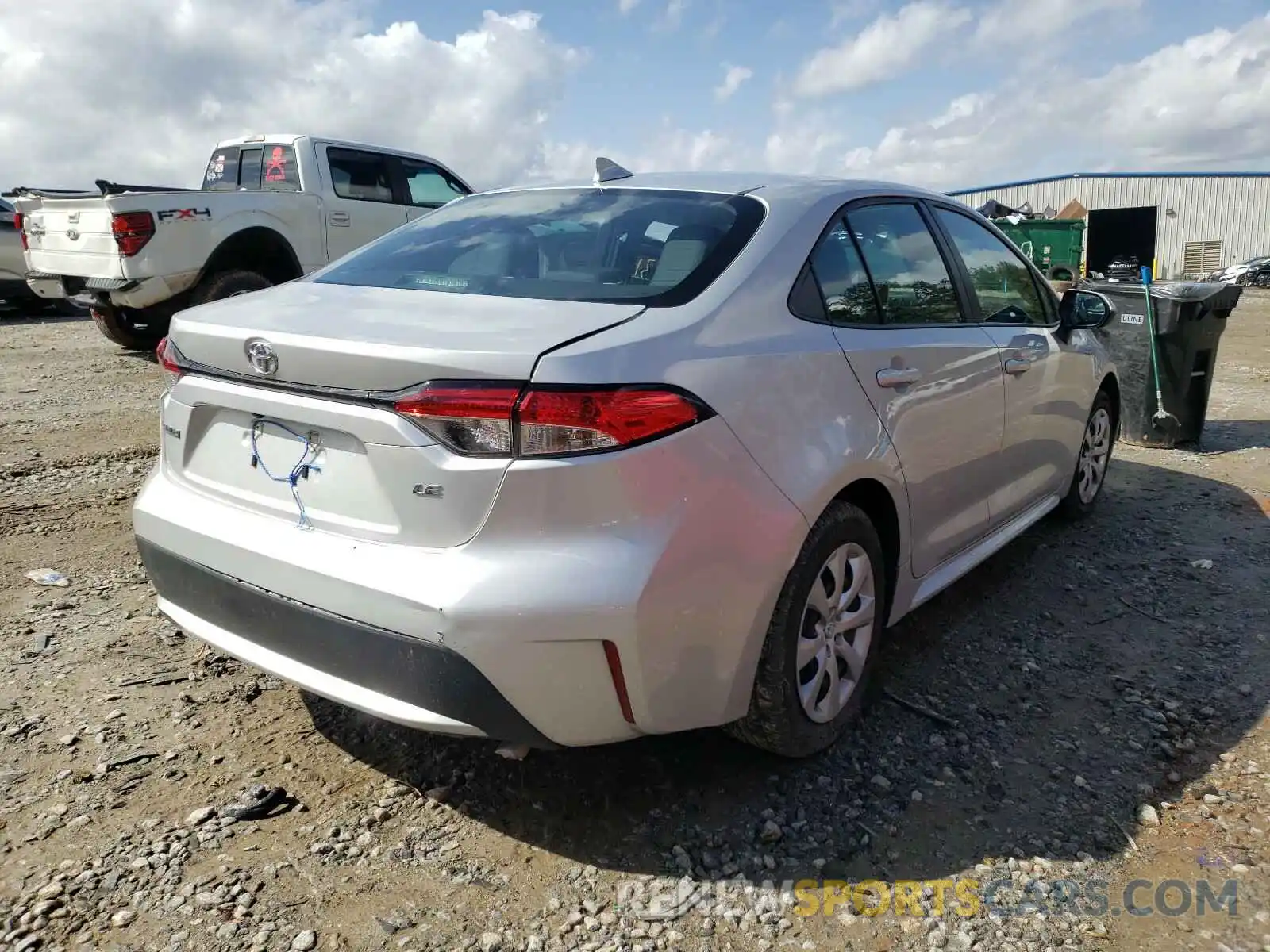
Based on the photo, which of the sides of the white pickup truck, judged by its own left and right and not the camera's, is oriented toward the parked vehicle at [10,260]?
left

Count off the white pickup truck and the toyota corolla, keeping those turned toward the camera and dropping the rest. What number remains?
0

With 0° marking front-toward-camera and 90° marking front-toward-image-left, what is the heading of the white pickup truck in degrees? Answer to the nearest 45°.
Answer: approximately 225°

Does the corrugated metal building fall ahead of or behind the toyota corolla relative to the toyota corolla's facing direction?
ahead

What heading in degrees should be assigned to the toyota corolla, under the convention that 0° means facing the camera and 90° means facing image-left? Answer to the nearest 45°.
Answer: approximately 225°

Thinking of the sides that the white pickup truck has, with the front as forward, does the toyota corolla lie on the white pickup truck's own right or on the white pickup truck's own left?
on the white pickup truck's own right

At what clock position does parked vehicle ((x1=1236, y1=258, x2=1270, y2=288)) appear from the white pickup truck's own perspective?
The parked vehicle is roughly at 1 o'clock from the white pickup truck.

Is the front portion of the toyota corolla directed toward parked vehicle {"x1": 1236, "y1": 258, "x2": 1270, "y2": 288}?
yes

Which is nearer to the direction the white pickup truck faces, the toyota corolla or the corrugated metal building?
the corrugated metal building

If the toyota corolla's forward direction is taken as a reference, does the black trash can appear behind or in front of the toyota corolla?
in front

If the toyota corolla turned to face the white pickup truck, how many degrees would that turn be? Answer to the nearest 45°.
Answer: approximately 90° to its left
